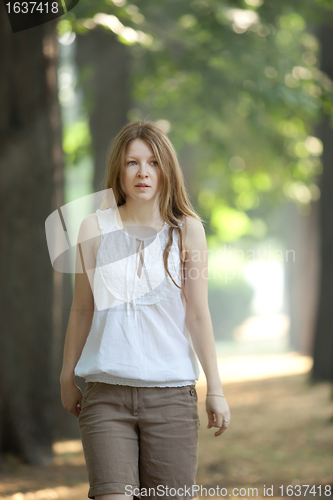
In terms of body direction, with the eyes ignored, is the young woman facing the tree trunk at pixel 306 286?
no

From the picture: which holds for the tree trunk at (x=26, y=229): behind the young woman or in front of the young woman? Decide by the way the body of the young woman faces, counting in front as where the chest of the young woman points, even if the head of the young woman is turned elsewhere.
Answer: behind

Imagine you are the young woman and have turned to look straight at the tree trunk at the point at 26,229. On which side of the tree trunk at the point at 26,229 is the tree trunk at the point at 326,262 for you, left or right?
right

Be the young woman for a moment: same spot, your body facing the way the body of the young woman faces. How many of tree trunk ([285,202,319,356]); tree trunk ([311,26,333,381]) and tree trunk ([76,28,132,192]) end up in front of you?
0

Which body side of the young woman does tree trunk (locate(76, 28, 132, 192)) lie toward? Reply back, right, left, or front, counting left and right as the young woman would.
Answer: back

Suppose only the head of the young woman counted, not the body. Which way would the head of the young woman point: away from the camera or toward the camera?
toward the camera

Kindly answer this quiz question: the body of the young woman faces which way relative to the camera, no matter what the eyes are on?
toward the camera

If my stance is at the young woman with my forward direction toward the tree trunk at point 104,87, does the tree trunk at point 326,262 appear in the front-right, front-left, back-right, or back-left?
front-right

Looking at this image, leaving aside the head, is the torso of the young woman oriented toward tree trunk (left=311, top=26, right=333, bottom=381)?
no

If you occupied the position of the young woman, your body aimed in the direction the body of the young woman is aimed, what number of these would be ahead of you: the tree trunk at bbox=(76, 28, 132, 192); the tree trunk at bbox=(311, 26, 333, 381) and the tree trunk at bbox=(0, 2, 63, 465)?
0
